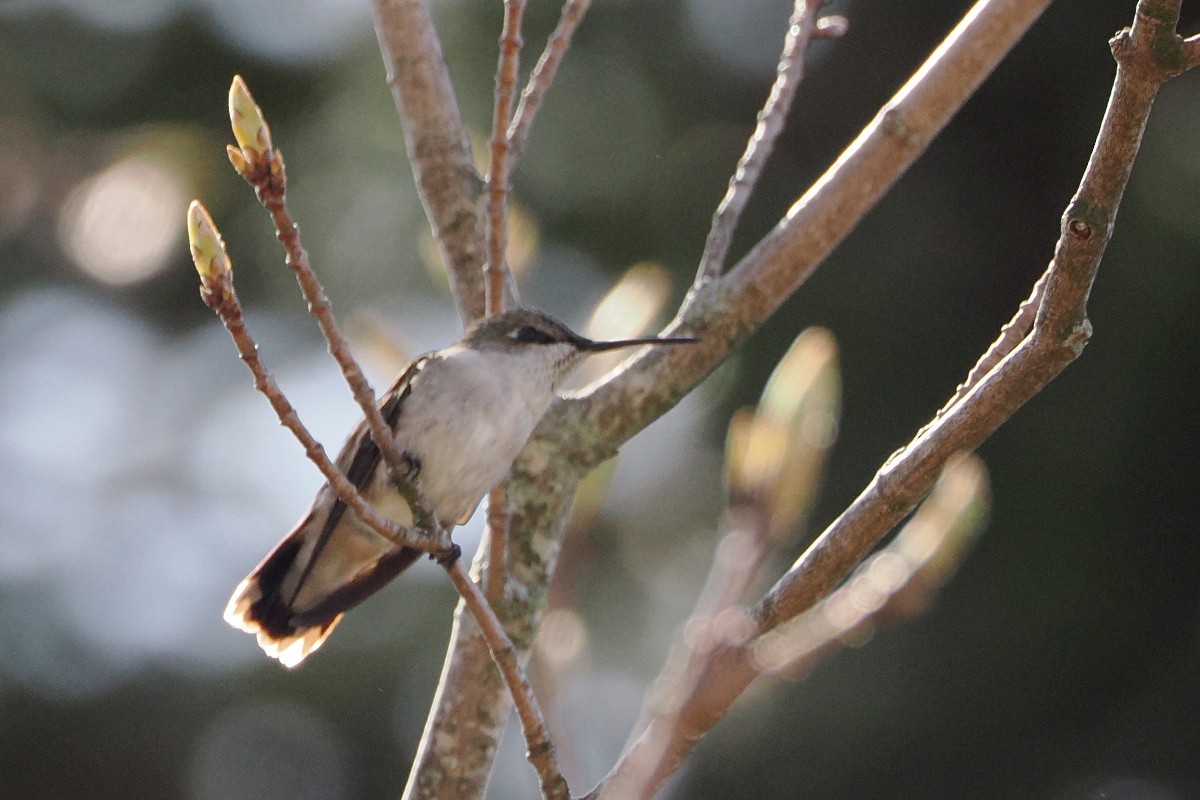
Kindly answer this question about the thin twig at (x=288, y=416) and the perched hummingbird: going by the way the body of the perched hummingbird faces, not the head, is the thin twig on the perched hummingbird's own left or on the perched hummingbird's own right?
on the perched hummingbird's own right

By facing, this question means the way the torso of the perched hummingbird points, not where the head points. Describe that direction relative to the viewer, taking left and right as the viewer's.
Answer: facing to the right of the viewer
